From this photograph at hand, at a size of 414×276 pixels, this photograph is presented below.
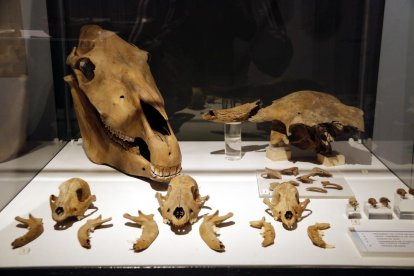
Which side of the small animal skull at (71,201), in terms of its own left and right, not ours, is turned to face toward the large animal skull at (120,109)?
back

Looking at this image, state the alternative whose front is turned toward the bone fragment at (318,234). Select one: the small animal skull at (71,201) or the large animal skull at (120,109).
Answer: the large animal skull

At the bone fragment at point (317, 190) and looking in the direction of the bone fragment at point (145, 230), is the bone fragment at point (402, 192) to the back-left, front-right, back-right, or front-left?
back-left

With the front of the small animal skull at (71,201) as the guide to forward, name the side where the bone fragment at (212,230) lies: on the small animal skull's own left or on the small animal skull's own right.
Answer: on the small animal skull's own left

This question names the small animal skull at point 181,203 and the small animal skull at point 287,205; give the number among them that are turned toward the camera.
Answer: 2

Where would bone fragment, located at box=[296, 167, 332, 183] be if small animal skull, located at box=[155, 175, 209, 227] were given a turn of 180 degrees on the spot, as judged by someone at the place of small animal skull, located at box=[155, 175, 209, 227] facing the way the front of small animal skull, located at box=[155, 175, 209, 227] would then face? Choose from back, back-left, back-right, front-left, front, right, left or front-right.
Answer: front-right

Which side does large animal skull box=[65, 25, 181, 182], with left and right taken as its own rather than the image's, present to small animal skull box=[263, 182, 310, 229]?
front

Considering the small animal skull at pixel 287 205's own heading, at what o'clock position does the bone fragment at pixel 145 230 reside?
The bone fragment is roughly at 2 o'clock from the small animal skull.

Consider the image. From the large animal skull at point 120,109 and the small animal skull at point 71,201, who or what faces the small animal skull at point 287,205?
the large animal skull

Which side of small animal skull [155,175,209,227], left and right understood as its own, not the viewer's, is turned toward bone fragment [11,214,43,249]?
right

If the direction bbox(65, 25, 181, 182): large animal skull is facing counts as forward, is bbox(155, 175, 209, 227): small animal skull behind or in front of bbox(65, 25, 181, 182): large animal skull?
in front
